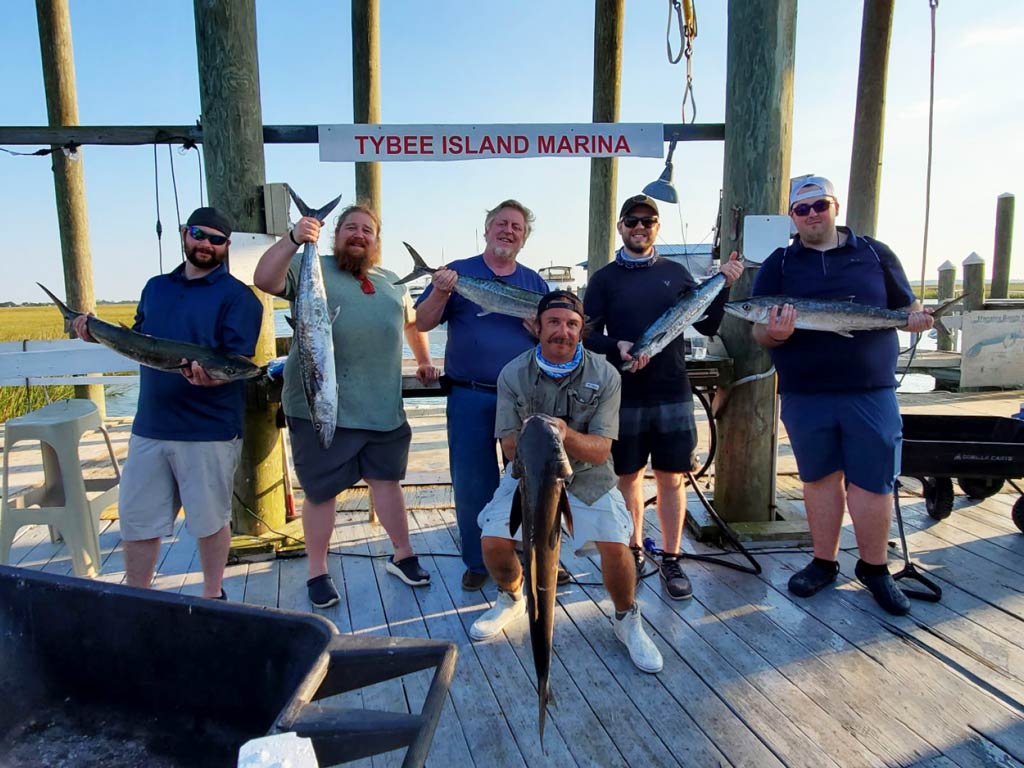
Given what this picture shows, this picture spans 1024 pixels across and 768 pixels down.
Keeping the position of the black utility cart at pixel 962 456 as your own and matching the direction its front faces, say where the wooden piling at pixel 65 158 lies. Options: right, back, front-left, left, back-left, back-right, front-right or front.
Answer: front

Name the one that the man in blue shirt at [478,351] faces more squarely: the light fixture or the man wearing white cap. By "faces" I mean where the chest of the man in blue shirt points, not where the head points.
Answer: the man wearing white cap

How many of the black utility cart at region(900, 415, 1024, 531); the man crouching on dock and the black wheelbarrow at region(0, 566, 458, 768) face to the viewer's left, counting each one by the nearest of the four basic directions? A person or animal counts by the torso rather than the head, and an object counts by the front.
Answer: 2

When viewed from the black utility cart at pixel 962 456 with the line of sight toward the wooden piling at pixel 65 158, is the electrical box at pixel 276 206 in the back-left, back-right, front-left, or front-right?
front-left

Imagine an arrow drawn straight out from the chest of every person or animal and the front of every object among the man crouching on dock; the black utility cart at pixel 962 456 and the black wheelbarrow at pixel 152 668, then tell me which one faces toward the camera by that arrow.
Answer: the man crouching on dock

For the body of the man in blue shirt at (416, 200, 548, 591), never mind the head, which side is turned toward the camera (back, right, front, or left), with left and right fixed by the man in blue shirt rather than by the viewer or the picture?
front

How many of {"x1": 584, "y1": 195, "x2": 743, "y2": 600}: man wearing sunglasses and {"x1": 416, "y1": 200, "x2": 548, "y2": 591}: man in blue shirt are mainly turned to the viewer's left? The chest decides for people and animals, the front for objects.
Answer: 0

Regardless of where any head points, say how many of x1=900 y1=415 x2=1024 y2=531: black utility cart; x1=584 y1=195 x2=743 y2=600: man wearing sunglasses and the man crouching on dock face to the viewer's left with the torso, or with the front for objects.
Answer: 1

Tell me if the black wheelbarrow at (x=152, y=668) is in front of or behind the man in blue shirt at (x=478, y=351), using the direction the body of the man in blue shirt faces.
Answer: in front

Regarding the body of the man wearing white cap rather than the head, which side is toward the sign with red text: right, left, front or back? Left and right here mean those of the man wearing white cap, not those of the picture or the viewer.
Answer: right

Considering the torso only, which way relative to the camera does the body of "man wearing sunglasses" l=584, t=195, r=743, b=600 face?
toward the camera

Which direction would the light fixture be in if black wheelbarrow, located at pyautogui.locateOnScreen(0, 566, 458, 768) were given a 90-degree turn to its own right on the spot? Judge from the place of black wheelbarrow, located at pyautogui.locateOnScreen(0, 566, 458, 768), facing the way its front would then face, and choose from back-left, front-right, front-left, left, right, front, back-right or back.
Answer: front-right

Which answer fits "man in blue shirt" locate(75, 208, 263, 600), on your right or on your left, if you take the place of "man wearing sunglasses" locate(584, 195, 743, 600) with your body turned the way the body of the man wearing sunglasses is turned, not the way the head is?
on your right

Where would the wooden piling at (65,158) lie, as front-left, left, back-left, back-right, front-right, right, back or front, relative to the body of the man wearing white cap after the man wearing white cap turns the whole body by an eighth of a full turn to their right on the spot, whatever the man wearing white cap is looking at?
front-right

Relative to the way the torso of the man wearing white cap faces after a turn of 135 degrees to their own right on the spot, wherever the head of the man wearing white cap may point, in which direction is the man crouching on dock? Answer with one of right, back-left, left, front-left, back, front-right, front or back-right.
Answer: left

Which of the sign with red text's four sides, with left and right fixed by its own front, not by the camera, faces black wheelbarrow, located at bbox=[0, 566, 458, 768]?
front
